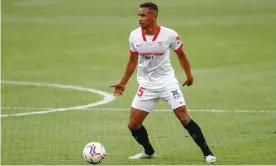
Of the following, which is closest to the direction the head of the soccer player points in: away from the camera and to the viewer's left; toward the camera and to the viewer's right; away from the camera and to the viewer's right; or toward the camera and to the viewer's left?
toward the camera and to the viewer's left

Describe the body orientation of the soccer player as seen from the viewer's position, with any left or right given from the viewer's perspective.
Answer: facing the viewer and to the left of the viewer
